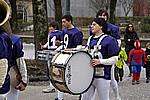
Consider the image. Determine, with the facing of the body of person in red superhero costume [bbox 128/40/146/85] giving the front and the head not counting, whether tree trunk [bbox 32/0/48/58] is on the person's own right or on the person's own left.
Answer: on the person's own right

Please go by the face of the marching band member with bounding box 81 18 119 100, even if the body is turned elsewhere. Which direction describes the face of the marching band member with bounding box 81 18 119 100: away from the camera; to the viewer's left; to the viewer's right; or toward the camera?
to the viewer's left

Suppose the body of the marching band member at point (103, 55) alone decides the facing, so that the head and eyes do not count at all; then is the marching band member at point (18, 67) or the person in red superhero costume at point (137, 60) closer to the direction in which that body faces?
the marching band member

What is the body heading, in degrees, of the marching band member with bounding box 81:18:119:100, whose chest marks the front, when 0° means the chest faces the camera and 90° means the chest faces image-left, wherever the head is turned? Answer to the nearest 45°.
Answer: approximately 45°
